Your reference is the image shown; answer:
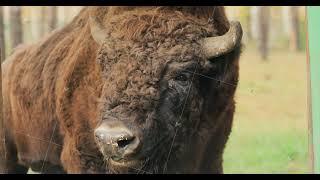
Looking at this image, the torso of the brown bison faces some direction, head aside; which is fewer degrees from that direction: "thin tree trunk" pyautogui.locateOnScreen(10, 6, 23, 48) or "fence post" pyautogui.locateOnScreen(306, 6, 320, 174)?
the fence post

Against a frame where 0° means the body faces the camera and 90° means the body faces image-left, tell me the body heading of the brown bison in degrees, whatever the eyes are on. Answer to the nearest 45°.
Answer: approximately 315°

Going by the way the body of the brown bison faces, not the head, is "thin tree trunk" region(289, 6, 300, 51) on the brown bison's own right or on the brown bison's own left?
on the brown bison's own left

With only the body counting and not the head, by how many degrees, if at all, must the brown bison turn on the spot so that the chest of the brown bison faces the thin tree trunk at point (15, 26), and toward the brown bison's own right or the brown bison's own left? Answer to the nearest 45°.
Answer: approximately 180°

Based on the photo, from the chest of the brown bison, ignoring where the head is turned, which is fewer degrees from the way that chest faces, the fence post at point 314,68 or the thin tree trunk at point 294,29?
the fence post

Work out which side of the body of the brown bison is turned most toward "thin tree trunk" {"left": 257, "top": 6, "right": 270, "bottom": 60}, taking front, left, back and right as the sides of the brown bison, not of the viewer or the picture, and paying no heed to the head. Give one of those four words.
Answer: left

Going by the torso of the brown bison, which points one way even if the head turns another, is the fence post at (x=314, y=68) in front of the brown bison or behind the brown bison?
in front

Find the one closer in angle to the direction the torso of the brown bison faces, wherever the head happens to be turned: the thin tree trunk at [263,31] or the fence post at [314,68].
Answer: the fence post
